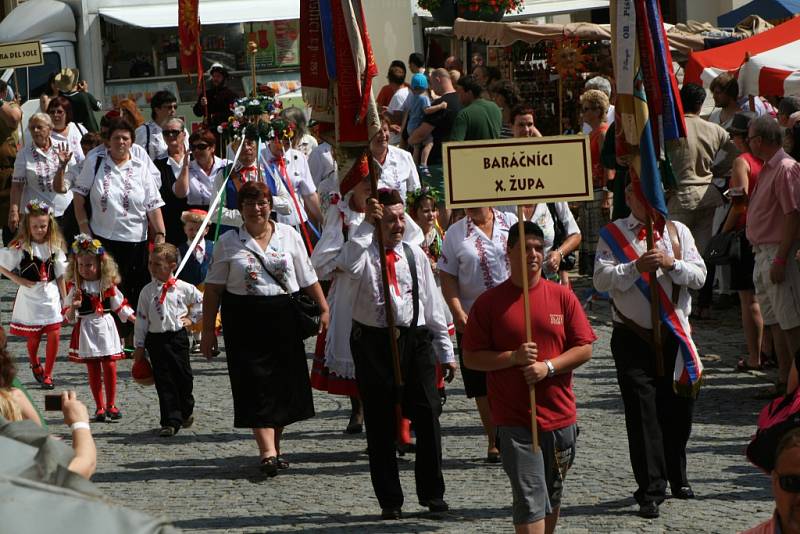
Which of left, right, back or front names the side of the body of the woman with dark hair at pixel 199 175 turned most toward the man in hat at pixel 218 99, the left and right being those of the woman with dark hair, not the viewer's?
back

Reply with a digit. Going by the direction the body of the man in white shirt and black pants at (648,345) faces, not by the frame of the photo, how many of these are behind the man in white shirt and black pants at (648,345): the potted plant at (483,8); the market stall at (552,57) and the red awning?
3

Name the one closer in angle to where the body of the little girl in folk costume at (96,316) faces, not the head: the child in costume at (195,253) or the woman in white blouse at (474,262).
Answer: the woman in white blouse

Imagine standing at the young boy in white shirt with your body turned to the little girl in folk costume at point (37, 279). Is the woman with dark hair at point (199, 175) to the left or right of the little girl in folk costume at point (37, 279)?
right

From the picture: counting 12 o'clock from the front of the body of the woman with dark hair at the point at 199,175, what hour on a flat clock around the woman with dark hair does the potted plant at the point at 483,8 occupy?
The potted plant is roughly at 7 o'clock from the woman with dark hair.

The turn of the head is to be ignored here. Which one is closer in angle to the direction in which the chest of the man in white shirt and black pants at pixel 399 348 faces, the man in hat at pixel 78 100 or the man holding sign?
the man holding sign
